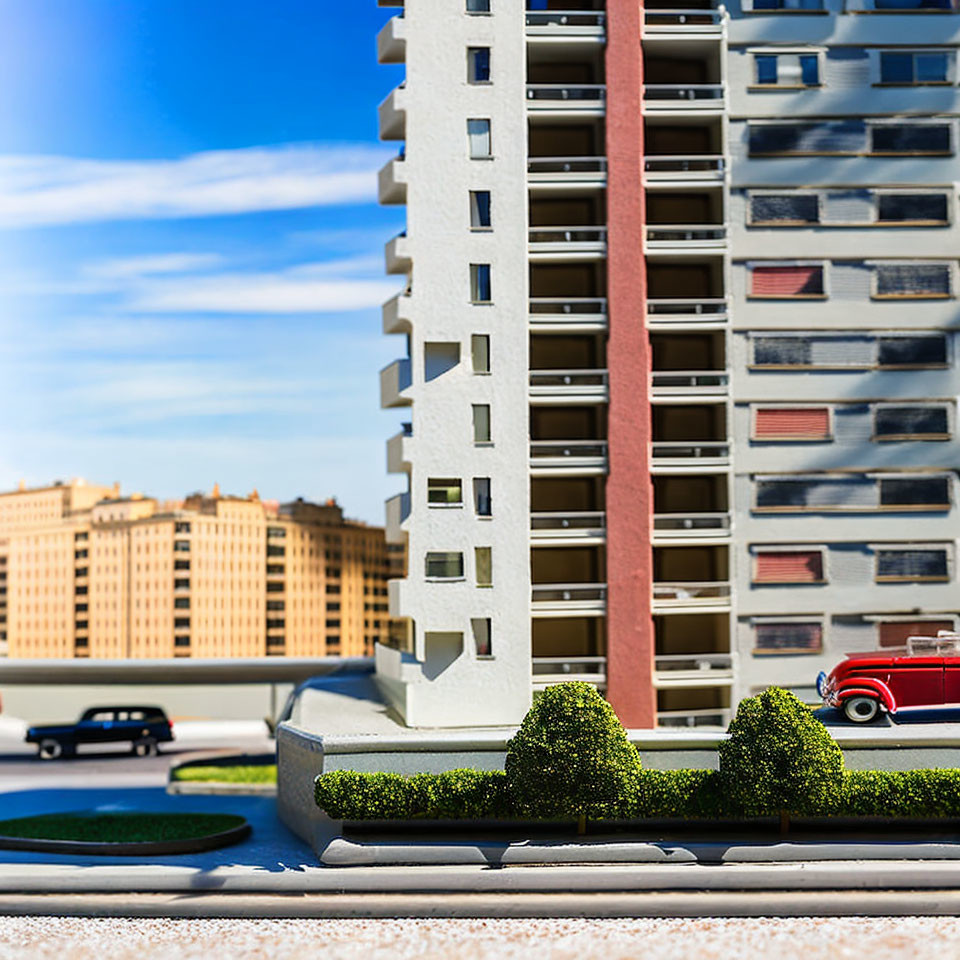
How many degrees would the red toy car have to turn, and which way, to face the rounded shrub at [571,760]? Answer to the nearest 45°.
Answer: approximately 45° to its left

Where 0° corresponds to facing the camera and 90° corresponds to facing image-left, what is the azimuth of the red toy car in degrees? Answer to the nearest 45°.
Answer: approximately 90°

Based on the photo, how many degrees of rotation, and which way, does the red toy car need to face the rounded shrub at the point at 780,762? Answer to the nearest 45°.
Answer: approximately 45° to its left
